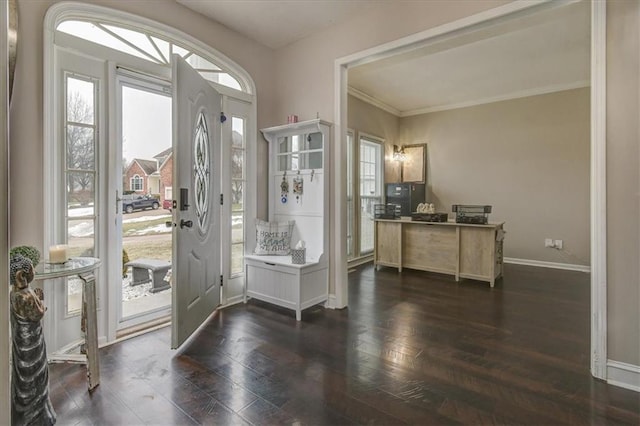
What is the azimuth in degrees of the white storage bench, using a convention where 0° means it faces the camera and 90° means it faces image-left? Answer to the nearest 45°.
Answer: approximately 45°

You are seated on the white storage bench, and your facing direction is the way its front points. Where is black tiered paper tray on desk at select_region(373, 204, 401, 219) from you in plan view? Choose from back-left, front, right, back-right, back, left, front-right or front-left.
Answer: back

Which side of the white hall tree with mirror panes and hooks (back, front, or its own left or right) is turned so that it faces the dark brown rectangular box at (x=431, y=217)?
back

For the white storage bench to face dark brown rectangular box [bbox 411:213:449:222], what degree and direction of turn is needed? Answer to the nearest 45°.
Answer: approximately 180°

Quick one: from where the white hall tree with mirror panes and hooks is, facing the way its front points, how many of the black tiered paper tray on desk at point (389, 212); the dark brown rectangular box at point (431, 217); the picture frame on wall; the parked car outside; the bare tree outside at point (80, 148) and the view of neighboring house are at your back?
3

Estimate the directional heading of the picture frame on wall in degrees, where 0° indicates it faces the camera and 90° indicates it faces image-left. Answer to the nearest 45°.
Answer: approximately 45°

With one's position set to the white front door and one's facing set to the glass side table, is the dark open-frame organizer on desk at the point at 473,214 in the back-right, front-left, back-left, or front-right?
back-left

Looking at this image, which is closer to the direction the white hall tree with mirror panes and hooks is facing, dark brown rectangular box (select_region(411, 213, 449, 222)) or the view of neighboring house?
the view of neighboring house
